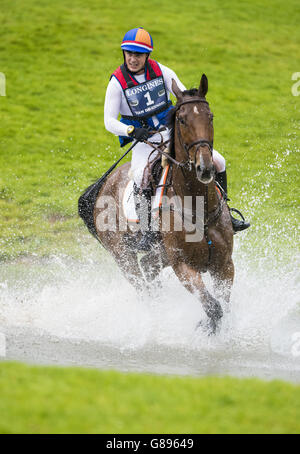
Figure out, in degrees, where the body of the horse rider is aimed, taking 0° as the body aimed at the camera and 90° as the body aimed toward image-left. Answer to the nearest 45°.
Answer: approximately 0°
